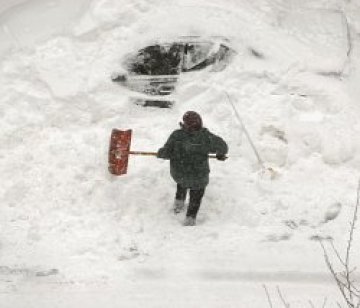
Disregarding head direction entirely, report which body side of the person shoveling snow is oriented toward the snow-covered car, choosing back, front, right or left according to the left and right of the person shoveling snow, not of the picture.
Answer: front

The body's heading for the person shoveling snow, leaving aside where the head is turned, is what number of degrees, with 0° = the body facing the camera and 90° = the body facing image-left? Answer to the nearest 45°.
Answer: approximately 180°

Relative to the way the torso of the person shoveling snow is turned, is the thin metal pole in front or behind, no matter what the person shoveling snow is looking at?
in front
